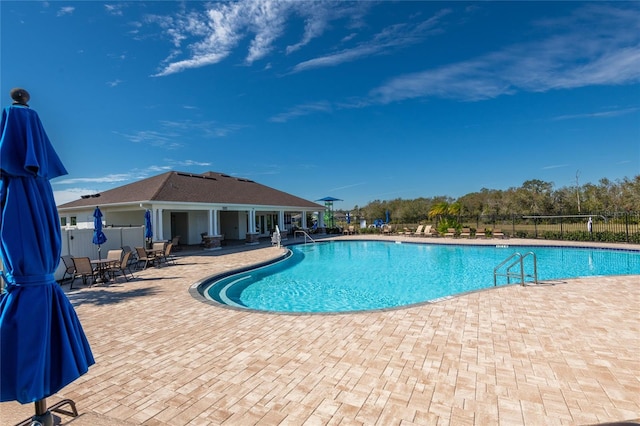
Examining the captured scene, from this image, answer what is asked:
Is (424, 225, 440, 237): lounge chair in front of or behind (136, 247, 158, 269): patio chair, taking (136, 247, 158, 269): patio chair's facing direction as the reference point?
in front

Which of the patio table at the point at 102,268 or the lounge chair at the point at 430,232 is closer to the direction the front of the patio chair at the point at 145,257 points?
the lounge chair

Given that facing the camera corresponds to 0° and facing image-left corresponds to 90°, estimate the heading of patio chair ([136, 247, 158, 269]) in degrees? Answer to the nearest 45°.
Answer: approximately 225°

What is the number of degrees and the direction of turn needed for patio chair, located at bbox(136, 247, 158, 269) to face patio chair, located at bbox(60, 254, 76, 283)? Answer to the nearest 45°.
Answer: approximately 180°

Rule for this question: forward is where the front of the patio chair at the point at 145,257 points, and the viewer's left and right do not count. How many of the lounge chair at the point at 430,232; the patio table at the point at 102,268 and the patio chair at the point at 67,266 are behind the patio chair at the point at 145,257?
2

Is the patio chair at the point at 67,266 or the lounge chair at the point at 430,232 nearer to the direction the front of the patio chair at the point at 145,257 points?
the lounge chair

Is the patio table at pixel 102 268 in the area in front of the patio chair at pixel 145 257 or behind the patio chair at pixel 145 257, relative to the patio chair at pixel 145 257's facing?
behind
